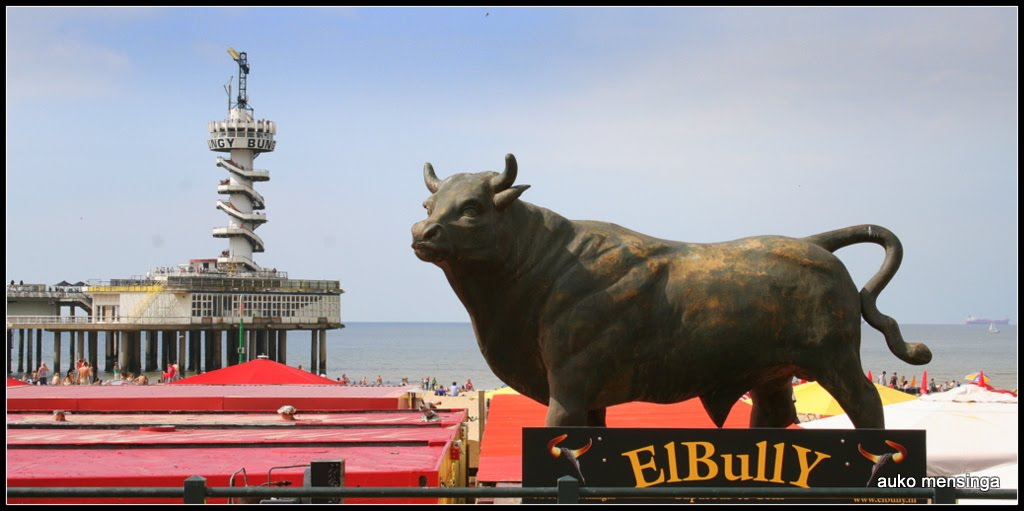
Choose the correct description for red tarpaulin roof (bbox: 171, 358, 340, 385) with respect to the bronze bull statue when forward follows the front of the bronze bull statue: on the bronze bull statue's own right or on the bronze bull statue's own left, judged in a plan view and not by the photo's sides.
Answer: on the bronze bull statue's own right

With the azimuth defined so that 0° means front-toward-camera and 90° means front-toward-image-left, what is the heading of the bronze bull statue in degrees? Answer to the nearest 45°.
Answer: approximately 90°

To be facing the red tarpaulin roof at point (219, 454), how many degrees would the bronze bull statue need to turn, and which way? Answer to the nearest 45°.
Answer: approximately 45° to its right

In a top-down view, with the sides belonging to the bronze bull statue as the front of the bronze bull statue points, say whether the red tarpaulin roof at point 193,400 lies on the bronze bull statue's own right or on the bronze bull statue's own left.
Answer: on the bronze bull statue's own right
